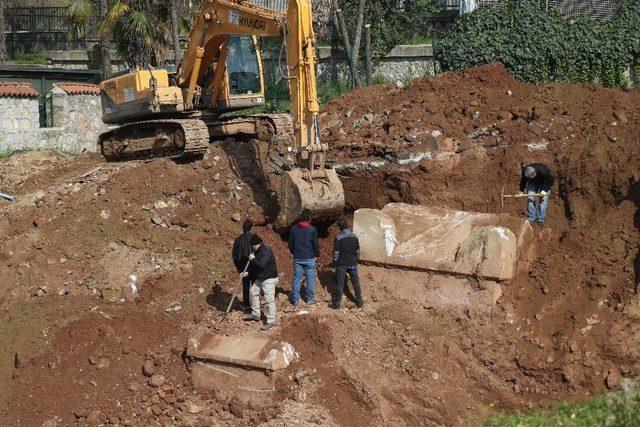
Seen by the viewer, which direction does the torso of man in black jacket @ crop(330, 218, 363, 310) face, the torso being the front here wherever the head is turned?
away from the camera

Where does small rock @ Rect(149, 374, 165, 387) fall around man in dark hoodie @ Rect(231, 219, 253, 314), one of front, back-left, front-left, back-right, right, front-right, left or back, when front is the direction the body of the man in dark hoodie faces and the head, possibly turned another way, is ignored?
back

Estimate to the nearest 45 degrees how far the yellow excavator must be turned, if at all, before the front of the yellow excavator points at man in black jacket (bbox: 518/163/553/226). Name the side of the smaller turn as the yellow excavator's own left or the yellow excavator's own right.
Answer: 0° — it already faces them

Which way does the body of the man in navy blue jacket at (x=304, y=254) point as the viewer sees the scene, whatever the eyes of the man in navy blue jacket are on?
away from the camera

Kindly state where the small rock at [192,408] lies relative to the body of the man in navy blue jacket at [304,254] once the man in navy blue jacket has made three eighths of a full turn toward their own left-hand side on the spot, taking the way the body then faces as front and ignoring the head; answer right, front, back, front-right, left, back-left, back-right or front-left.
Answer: front

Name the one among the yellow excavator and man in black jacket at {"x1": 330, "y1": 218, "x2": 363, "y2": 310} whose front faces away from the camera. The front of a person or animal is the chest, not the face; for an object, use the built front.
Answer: the man in black jacket

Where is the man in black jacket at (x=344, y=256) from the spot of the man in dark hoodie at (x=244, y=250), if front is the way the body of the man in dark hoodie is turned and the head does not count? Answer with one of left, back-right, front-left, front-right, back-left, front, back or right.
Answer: front-right

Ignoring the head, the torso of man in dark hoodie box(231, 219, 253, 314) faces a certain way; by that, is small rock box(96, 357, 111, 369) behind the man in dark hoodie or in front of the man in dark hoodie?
behind
